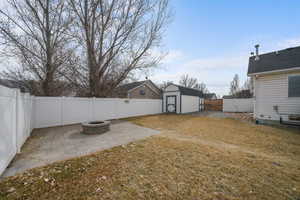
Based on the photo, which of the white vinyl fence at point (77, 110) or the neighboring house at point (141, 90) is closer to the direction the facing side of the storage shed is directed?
the white vinyl fence

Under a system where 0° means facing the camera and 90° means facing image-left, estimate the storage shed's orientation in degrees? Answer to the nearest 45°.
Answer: approximately 45°

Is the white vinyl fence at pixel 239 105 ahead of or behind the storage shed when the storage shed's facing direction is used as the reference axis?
behind

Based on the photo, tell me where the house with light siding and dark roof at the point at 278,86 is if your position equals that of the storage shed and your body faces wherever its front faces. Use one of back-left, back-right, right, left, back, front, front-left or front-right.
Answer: left
